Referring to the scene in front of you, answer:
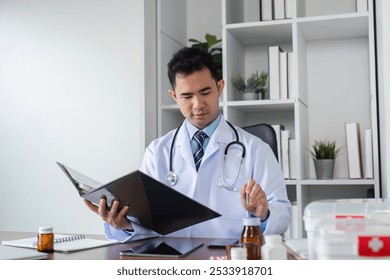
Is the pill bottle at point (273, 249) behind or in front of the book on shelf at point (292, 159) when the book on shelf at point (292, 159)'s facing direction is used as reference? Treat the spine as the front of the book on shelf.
in front

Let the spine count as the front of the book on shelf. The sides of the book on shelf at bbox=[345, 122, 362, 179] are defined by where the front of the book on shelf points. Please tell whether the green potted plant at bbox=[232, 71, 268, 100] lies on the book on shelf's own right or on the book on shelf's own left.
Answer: on the book on shelf's own right
